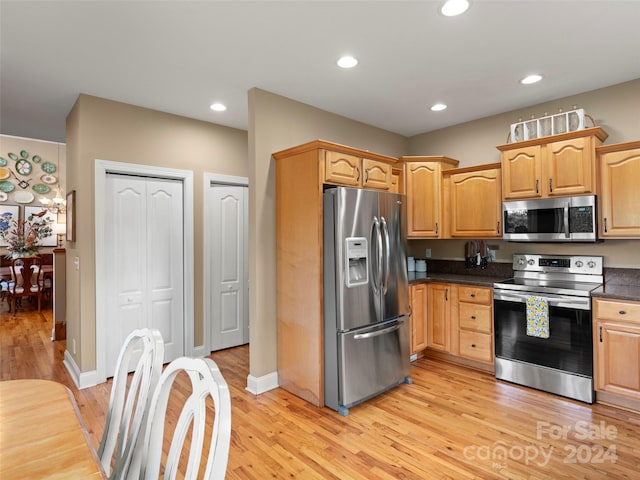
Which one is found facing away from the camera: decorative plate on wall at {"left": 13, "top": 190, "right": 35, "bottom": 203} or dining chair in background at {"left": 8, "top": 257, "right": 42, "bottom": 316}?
the dining chair in background

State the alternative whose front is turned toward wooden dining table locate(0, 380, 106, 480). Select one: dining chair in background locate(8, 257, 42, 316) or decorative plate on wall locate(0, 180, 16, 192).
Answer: the decorative plate on wall

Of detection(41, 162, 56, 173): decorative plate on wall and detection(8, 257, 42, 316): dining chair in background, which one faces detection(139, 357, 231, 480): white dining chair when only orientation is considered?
the decorative plate on wall

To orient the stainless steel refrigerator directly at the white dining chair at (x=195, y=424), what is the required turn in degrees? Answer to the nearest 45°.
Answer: approximately 45° to its right

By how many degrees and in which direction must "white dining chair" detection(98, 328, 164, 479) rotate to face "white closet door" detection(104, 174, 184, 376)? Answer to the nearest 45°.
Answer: approximately 135° to its right

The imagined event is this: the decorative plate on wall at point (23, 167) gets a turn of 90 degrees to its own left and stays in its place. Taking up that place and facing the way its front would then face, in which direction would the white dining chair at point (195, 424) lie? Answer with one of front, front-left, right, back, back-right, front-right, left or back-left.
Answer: right

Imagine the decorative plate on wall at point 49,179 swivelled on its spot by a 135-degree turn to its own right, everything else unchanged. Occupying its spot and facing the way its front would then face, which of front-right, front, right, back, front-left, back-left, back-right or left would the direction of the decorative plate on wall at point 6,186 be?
front-left

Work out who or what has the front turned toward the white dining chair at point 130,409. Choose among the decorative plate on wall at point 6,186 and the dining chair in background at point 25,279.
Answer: the decorative plate on wall

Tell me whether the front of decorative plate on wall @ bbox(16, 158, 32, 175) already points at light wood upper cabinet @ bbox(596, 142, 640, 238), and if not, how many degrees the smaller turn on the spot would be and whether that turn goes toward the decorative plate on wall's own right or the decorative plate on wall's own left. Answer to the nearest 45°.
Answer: approximately 45° to the decorative plate on wall's own left

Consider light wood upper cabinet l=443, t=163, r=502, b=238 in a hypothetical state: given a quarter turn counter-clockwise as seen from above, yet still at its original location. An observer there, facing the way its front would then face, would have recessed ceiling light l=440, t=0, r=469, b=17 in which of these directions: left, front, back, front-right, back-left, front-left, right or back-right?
front-right

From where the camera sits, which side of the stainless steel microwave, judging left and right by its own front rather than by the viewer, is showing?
front

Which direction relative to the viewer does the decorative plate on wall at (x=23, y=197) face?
toward the camera

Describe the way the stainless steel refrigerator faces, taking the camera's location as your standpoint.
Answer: facing the viewer and to the right of the viewer

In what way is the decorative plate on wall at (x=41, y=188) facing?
toward the camera

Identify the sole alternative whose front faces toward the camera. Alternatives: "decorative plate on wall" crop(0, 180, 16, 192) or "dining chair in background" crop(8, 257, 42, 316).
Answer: the decorative plate on wall
